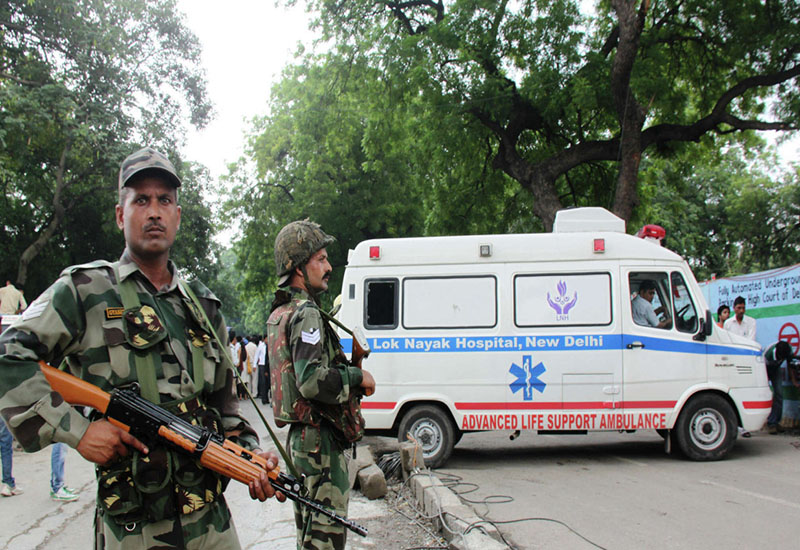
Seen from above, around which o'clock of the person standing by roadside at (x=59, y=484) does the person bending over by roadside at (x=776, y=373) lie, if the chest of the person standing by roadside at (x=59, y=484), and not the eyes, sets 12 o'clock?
the person bending over by roadside at (x=776, y=373) is roughly at 12 o'clock from the person standing by roadside at (x=59, y=484).

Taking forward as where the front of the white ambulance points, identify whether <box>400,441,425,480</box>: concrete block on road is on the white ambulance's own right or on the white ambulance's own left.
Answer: on the white ambulance's own right

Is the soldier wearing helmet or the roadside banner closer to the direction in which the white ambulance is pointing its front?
the roadside banner

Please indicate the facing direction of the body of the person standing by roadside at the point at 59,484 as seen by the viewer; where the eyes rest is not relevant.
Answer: to the viewer's right

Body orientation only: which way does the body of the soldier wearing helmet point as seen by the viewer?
to the viewer's right

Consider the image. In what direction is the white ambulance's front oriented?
to the viewer's right

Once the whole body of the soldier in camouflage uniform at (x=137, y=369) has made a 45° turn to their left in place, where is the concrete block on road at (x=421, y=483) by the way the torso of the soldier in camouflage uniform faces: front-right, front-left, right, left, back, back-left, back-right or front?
front-left

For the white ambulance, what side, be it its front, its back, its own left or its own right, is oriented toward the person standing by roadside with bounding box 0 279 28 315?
back

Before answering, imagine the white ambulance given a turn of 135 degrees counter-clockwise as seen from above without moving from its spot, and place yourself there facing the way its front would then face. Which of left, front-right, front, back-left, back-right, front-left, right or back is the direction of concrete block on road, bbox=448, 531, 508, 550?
back-left

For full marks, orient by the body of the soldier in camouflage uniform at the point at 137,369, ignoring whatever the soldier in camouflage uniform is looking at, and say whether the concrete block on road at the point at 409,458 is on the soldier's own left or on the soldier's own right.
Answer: on the soldier's own left

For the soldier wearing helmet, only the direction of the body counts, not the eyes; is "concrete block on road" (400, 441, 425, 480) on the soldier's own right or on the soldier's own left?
on the soldier's own left

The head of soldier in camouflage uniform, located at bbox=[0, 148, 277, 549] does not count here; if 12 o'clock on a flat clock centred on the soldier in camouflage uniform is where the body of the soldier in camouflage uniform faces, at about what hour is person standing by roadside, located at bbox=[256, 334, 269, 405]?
The person standing by roadside is roughly at 8 o'clock from the soldier in camouflage uniform.
